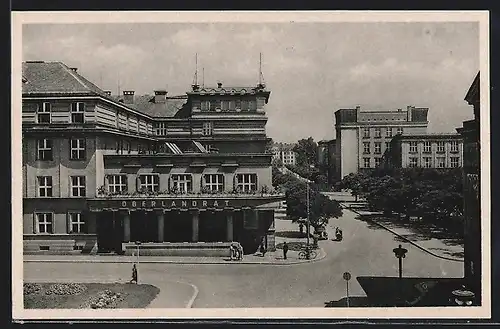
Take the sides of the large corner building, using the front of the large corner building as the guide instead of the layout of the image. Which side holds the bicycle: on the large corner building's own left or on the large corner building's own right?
on the large corner building's own left

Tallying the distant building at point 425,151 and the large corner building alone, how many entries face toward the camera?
2

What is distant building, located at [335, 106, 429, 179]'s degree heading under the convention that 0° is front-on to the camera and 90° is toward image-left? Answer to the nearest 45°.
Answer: approximately 0°

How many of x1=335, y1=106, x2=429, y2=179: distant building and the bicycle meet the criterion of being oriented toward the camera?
1

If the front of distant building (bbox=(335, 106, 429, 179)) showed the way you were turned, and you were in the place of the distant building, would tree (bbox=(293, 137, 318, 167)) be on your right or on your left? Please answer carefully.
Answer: on your right

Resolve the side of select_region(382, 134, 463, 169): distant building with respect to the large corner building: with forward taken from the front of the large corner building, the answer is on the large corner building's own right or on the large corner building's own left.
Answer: on the large corner building's own left
